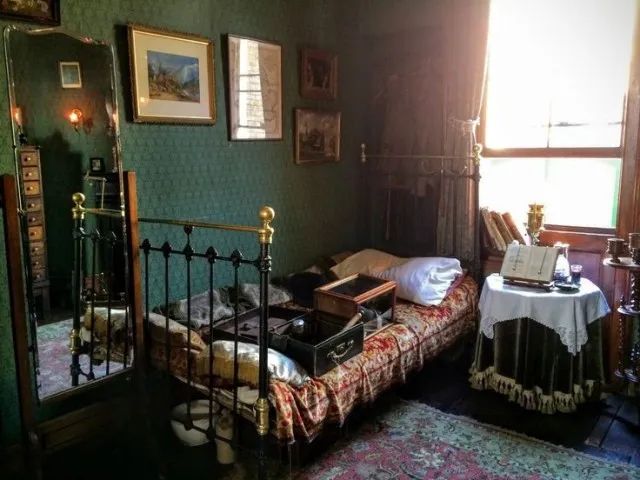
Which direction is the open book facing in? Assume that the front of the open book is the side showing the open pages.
toward the camera

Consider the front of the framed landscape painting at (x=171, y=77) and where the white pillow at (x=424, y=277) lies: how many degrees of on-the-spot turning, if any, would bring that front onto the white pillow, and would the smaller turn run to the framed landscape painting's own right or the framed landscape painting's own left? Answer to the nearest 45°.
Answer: approximately 45° to the framed landscape painting's own left

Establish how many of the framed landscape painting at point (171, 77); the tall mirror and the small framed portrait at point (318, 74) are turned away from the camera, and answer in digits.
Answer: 0

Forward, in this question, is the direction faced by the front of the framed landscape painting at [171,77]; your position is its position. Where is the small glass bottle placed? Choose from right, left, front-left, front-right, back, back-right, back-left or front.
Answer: front-left

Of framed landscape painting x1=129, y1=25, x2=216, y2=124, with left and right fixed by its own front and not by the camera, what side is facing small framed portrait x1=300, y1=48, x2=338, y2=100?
left

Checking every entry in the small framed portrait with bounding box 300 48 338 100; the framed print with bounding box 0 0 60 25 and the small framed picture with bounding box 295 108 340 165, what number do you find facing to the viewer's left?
0

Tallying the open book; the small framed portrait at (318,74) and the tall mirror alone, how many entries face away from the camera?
0

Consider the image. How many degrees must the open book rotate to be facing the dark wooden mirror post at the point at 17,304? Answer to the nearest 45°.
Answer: approximately 45° to its right

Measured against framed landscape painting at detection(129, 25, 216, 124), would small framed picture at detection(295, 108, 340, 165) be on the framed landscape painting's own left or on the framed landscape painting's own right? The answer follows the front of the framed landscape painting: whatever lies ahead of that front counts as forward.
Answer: on the framed landscape painting's own left

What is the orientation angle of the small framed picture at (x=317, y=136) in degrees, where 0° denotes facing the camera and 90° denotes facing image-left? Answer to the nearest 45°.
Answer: approximately 315°

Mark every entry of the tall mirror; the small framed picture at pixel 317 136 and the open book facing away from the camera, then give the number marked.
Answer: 0
